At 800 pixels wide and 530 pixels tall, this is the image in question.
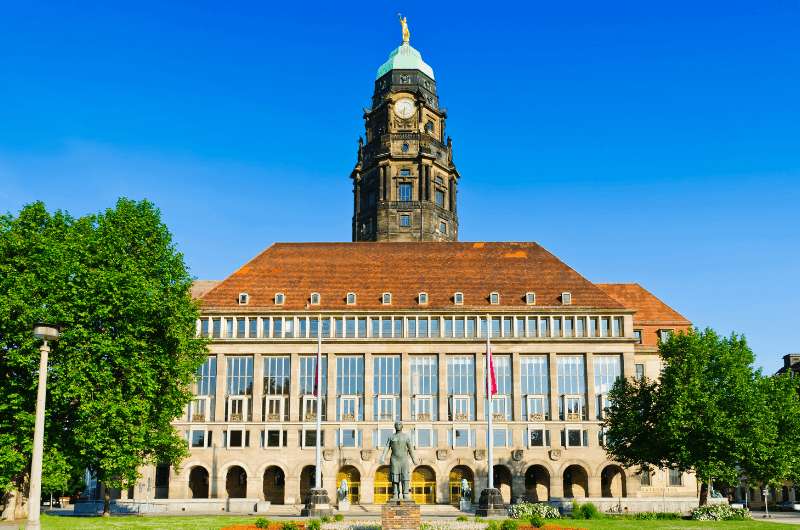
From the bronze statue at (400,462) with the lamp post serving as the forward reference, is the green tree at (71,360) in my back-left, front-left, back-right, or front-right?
front-right

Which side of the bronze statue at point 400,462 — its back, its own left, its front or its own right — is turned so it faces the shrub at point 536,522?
left

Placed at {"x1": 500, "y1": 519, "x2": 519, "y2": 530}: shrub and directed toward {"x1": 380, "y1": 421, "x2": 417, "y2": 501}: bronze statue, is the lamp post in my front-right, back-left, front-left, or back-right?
front-left

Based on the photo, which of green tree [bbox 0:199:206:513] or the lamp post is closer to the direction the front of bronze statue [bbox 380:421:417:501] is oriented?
the lamp post

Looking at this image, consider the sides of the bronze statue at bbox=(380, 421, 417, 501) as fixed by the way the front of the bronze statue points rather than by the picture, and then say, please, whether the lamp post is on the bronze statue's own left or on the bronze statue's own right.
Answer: on the bronze statue's own right

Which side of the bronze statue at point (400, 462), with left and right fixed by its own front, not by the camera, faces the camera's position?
front

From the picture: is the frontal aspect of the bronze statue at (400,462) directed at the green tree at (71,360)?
no

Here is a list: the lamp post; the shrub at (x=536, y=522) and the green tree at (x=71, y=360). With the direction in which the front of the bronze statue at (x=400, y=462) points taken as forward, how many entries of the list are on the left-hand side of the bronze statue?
1
